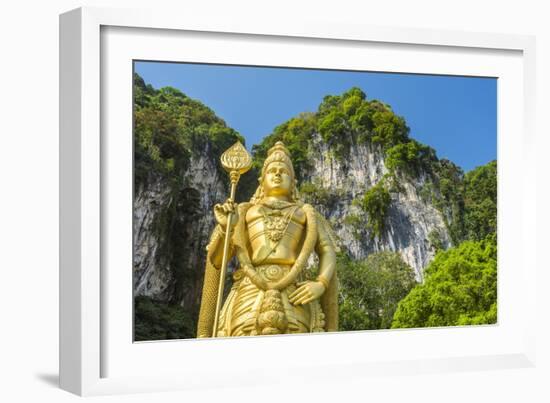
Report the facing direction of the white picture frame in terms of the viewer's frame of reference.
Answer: facing the viewer and to the right of the viewer
